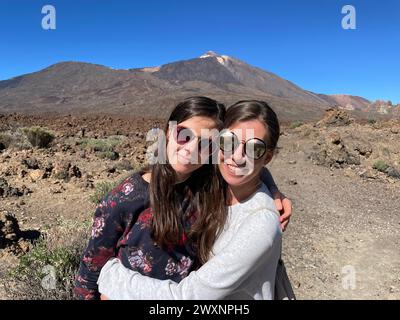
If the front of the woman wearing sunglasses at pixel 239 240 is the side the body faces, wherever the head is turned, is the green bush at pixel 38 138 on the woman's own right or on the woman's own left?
on the woman's own right

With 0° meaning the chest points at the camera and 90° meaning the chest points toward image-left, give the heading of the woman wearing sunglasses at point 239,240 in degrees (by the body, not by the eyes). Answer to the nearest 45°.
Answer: approximately 45°

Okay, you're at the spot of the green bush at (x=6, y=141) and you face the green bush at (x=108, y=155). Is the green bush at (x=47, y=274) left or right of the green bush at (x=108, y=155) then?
right

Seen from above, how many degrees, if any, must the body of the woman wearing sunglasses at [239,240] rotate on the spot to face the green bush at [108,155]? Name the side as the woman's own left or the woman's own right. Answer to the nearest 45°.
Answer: approximately 135° to the woman's own right

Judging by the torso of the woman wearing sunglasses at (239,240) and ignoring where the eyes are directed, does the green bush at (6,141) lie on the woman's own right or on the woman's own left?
on the woman's own right

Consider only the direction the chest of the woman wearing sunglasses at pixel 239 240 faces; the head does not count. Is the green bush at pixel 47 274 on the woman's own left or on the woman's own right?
on the woman's own right
